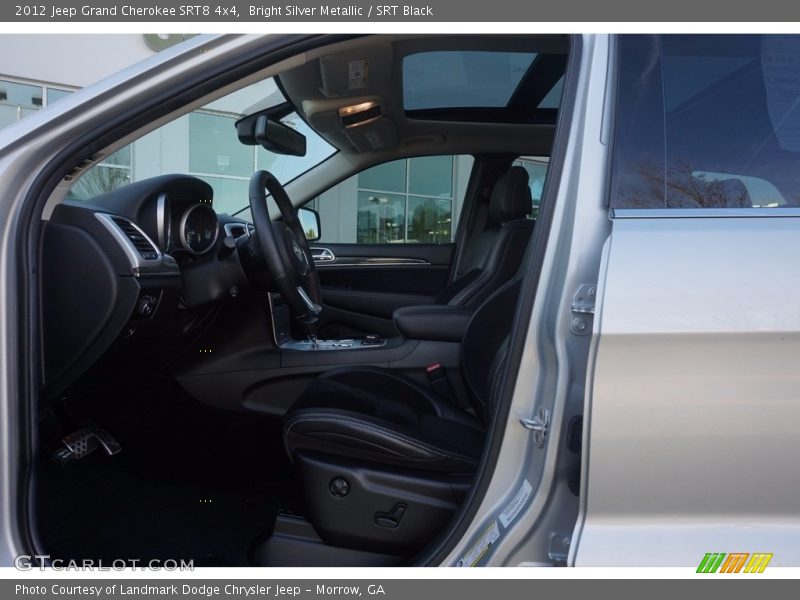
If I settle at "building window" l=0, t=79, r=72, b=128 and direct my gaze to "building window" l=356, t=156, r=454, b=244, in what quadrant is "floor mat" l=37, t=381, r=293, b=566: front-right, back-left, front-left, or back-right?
front-right

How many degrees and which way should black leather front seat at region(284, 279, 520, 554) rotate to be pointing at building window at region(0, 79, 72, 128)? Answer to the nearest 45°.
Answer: approximately 45° to its right

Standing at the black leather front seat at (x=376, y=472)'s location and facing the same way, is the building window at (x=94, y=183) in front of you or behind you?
in front

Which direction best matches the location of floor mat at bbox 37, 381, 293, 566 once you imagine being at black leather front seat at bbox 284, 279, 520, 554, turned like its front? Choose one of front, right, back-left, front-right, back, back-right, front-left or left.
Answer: front-right

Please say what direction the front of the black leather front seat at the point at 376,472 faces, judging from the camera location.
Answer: facing to the left of the viewer

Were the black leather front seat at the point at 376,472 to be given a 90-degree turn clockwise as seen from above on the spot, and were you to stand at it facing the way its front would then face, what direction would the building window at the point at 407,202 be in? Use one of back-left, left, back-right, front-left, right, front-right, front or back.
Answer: front
